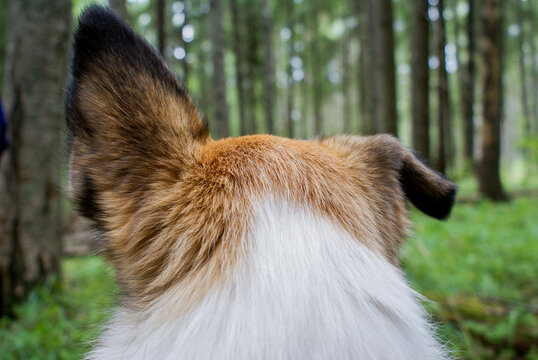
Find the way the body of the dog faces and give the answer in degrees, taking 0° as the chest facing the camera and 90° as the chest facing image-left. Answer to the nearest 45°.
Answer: approximately 180°

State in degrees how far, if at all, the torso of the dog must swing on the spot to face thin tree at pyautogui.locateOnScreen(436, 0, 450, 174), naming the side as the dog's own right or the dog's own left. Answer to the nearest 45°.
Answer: approximately 45° to the dog's own right

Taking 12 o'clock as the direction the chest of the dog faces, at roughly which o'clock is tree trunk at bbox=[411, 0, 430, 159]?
The tree trunk is roughly at 1 o'clock from the dog.

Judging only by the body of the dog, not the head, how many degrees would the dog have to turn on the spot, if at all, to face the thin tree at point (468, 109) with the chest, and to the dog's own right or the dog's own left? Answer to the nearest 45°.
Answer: approximately 45° to the dog's own right

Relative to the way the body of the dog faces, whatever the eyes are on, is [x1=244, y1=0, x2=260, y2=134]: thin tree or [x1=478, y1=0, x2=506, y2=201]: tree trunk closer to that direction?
the thin tree

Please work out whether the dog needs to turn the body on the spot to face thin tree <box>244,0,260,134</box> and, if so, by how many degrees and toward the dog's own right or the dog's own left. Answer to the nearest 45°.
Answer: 0° — it already faces it
